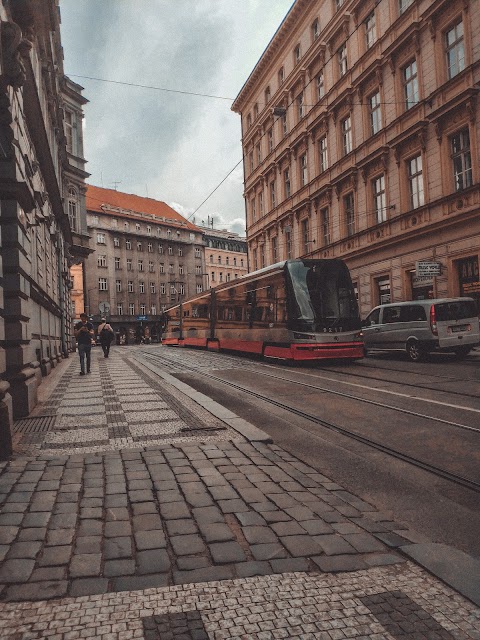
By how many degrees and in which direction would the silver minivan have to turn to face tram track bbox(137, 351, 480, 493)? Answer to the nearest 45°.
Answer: approximately 135° to its left

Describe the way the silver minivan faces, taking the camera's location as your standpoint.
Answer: facing away from the viewer and to the left of the viewer

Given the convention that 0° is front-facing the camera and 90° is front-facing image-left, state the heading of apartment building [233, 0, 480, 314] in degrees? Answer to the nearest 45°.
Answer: approximately 45°

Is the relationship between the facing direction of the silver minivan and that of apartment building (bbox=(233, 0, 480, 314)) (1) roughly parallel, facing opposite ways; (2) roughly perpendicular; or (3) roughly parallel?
roughly perpendicular

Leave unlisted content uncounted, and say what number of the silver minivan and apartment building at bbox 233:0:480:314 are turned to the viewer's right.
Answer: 0

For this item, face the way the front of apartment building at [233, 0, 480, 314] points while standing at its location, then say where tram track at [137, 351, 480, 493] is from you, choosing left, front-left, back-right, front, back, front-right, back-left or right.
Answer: front-left
